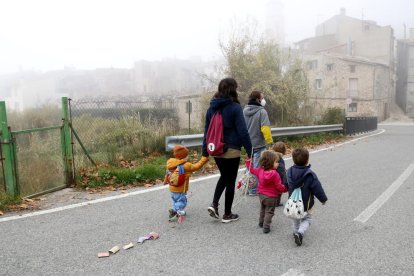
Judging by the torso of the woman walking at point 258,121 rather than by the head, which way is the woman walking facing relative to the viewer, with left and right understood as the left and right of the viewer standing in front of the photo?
facing away from the viewer and to the right of the viewer

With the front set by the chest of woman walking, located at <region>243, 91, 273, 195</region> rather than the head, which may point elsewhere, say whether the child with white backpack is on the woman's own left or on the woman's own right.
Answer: on the woman's own right

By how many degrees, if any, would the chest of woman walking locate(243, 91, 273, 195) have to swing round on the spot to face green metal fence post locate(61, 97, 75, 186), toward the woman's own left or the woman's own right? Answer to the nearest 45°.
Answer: approximately 135° to the woman's own left

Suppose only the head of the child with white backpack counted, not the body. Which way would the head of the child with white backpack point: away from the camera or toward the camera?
away from the camera

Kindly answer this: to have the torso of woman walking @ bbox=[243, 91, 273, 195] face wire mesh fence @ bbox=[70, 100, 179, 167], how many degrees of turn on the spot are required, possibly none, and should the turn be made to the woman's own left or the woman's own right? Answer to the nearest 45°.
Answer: approximately 90° to the woman's own left

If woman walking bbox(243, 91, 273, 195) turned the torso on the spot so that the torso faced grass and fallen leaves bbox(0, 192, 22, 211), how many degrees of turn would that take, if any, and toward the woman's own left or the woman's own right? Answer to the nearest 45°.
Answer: approximately 135° to the woman's own left

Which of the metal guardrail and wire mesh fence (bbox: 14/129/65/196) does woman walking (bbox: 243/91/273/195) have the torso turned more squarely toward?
the metal guardrail

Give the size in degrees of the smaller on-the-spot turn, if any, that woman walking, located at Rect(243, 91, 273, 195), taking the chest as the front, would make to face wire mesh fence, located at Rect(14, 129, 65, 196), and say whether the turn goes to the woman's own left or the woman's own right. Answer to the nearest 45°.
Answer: approximately 135° to the woman's own left

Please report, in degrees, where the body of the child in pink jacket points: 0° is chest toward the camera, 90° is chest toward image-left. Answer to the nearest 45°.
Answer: approximately 225°
